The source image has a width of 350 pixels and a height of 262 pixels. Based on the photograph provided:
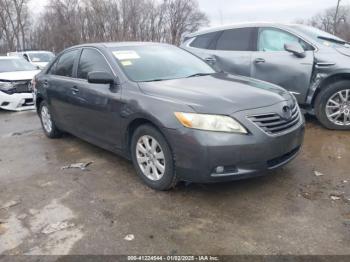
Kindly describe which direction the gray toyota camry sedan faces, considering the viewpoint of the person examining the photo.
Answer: facing the viewer and to the right of the viewer

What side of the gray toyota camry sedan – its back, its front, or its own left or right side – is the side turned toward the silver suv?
left
